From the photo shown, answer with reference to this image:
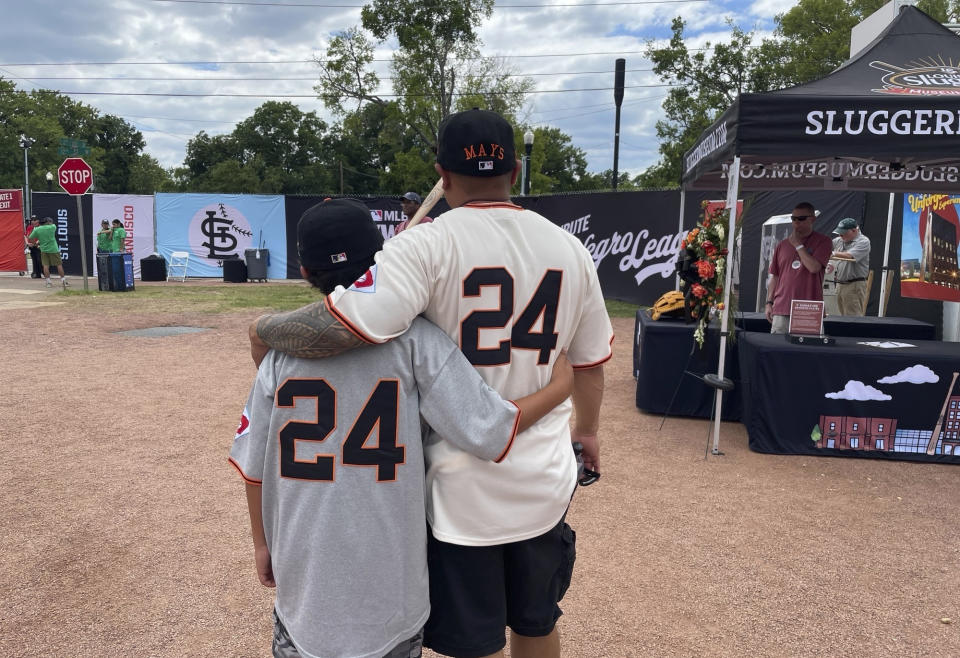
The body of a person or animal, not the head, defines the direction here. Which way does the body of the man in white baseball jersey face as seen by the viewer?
away from the camera

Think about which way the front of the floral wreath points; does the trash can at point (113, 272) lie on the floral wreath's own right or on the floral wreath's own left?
on the floral wreath's own right

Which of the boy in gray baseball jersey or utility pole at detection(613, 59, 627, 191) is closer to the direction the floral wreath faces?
the boy in gray baseball jersey

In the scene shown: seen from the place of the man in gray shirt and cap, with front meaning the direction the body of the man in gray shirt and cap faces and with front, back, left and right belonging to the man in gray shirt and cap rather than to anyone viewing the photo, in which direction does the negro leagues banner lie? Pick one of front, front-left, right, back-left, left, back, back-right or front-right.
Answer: right

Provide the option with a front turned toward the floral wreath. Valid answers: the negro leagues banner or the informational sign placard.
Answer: the negro leagues banner

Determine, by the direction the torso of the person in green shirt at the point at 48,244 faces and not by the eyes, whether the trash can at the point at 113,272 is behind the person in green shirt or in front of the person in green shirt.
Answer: behind

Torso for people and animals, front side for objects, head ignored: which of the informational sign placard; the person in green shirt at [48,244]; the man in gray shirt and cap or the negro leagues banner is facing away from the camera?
the person in green shirt

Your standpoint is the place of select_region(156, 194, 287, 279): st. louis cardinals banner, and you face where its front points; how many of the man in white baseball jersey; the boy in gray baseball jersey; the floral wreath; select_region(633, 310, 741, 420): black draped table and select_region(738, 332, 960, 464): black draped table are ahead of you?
5

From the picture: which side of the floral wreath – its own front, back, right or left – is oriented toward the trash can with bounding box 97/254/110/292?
right

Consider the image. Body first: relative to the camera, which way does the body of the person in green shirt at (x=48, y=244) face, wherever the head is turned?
away from the camera

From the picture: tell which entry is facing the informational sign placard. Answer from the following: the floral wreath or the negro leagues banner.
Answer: the negro leagues banner

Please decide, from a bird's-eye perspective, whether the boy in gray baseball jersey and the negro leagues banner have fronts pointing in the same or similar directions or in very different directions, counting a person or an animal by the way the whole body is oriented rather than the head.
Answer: very different directions

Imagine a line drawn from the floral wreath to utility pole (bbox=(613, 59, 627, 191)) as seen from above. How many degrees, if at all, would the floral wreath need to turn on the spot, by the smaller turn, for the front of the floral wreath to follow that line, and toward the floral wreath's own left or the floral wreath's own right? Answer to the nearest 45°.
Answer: approximately 135° to the floral wreath's own right

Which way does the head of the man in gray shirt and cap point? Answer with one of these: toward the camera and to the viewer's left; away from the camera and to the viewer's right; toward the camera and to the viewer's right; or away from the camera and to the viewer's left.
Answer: toward the camera and to the viewer's left

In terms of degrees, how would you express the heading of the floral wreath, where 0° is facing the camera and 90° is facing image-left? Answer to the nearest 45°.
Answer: approximately 45°

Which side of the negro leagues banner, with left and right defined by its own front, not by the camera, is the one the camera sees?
front

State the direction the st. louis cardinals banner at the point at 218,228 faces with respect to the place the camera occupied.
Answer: facing the viewer

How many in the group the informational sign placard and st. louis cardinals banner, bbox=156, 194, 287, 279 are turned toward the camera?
2
